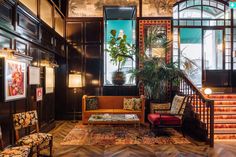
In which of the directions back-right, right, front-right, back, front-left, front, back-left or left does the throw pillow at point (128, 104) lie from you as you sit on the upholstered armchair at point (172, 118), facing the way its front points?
front-right

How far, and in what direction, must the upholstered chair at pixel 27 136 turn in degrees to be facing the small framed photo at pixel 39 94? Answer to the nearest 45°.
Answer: approximately 135° to its left

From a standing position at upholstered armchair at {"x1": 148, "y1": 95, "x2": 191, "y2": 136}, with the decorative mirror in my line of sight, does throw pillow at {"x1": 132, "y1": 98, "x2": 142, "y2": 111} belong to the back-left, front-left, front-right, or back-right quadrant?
front-left

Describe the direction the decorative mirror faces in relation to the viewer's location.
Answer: facing the viewer

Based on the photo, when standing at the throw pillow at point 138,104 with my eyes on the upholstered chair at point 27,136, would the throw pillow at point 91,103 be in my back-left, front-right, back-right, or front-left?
front-right

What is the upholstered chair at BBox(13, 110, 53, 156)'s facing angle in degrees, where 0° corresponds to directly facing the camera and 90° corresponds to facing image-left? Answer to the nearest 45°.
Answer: approximately 315°

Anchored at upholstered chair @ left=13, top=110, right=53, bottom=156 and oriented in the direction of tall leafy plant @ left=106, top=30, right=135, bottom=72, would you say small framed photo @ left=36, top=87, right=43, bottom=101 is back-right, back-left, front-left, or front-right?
front-left

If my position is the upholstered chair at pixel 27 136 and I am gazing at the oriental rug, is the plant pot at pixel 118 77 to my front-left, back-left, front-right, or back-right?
front-left

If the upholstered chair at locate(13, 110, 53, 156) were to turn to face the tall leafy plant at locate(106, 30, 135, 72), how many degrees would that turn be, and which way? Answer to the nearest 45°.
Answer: approximately 90° to its left

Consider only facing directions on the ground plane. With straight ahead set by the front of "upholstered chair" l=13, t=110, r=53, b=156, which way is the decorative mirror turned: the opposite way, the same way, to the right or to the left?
to the right

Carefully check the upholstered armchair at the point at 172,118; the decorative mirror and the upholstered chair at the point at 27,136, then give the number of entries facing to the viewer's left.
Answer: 1

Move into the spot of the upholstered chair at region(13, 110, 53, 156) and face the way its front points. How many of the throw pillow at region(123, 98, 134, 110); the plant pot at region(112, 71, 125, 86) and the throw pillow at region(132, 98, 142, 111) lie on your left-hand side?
3

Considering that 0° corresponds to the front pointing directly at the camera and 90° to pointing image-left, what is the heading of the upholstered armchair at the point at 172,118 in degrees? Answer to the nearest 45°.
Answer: approximately 90°

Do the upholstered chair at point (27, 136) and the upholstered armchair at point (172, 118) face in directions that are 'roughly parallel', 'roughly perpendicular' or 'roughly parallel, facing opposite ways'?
roughly parallel, facing opposite ways

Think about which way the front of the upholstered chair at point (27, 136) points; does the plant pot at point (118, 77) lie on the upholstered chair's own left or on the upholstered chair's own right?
on the upholstered chair's own left

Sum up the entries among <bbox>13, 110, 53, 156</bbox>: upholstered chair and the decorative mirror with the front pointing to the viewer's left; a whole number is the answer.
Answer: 0

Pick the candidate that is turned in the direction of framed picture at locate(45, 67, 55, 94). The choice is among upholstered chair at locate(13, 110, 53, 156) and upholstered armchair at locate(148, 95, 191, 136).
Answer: upholstered armchair at locate(148, 95, 191, 136)

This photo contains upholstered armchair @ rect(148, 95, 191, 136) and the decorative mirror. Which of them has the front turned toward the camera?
the decorative mirror

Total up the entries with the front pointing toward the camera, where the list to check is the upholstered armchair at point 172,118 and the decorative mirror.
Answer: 1
